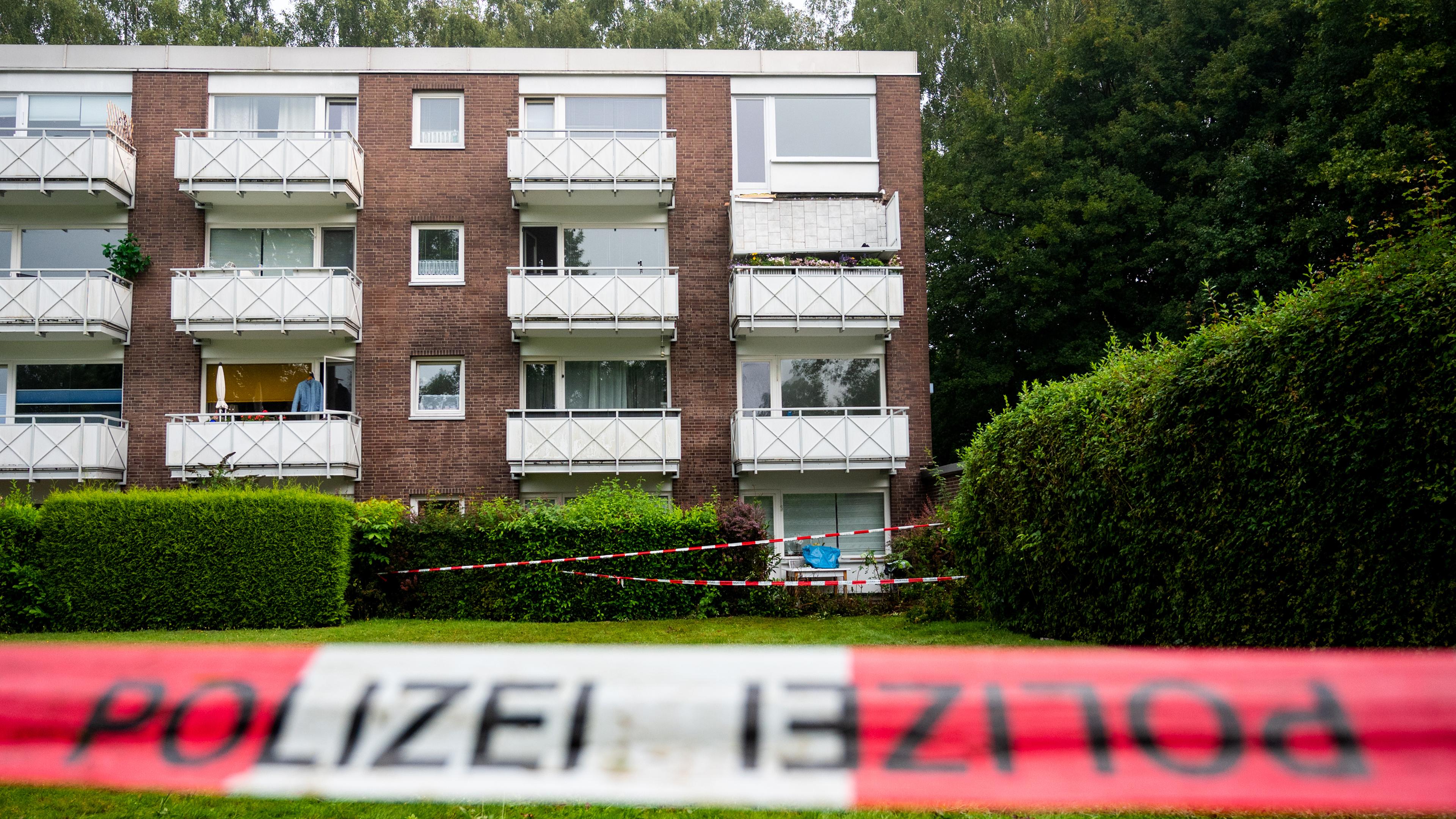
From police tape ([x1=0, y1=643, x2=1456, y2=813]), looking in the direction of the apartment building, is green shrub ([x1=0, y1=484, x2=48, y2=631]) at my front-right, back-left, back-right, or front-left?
front-left

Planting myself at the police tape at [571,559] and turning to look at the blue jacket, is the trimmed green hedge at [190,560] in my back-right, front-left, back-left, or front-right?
front-left

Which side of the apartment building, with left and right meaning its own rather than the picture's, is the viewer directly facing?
front

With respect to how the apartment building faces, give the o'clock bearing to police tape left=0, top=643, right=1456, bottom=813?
The police tape is roughly at 12 o'clock from the apartment building.

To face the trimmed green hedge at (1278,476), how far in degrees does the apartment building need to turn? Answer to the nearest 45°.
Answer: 0° — it already faces it

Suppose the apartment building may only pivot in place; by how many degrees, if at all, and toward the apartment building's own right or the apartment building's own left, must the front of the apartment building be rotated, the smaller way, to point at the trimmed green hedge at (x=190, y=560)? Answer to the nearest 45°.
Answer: approximately 45° to the apartment building's own right

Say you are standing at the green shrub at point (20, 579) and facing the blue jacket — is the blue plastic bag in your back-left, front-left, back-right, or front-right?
front-right
